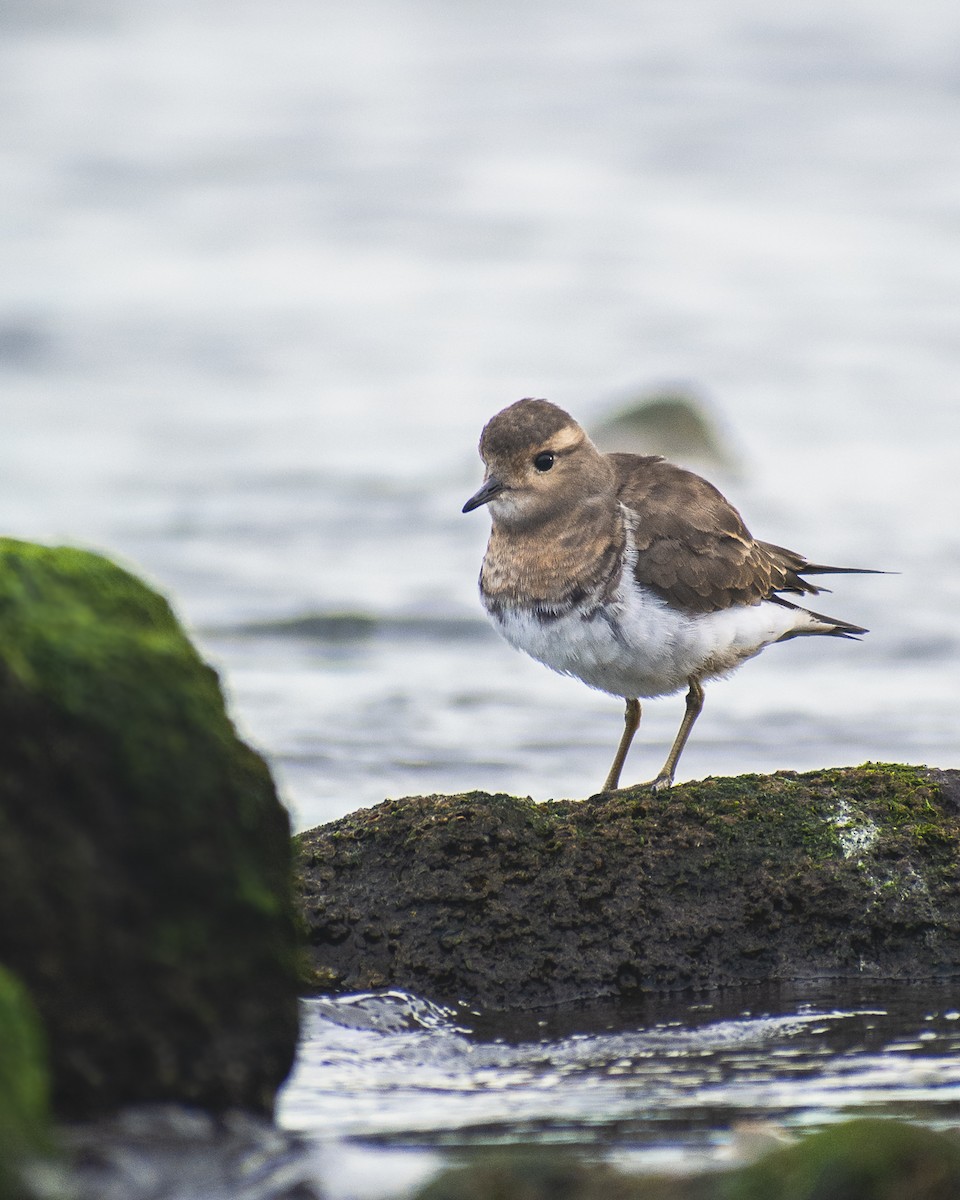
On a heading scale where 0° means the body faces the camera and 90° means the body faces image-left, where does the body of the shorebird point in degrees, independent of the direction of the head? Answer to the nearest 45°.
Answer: approximately 45°

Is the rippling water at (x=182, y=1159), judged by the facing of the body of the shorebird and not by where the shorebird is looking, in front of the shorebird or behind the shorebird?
in front

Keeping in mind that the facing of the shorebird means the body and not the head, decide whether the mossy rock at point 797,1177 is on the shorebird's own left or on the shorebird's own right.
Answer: on the shorebird's own left

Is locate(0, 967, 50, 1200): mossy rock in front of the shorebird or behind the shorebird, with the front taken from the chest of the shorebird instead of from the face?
in front

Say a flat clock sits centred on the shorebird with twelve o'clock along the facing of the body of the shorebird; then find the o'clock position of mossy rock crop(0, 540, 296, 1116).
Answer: The mossy rock is roughly at 11 o'clock from the shorebird.
